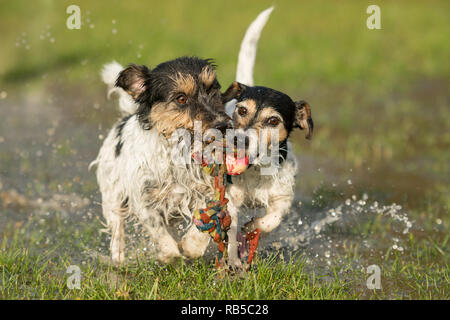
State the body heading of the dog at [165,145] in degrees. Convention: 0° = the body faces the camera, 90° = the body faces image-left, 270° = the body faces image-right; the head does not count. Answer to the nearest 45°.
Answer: approximately 315°

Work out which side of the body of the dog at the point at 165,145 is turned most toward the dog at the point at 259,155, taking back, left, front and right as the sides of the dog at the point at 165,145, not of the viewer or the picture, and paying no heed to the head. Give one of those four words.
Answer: left
